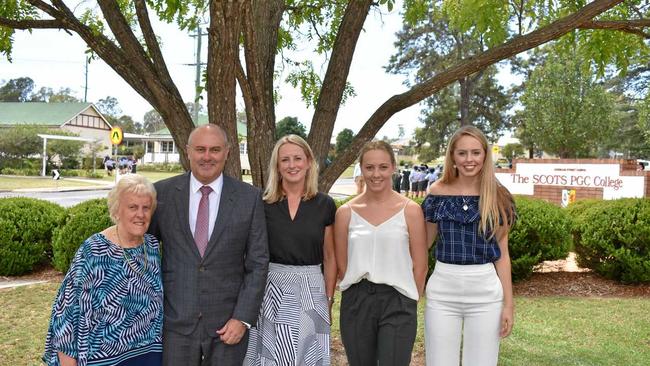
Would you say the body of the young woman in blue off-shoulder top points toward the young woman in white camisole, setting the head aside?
no

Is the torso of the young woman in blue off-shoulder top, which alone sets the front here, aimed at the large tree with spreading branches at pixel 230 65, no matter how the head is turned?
no

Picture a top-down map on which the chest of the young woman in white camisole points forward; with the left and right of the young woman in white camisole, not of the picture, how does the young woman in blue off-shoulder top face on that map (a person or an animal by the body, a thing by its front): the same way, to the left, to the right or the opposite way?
the same way

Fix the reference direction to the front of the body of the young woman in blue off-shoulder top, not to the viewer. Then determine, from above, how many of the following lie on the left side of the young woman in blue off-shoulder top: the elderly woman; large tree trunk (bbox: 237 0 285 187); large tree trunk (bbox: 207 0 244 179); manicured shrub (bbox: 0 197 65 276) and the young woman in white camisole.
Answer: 0

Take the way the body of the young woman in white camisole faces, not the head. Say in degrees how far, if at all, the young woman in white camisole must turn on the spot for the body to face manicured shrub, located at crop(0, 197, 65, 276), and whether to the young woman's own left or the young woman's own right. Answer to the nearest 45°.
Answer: approximately 135° to the young woman's own right

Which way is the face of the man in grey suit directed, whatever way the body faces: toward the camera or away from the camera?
toward the camera

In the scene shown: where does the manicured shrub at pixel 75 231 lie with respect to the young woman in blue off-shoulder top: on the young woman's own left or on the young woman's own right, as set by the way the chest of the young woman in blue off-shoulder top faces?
on the young woman's own right

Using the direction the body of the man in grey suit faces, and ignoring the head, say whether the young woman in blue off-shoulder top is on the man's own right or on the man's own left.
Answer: on the man's own left

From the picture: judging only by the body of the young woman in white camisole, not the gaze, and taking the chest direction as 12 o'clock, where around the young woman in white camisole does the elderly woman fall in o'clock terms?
The elderly woman is roughly at 2 o'clock from the young woman in white camisole.

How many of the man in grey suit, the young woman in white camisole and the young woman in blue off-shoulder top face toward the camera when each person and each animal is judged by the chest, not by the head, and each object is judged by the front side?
3

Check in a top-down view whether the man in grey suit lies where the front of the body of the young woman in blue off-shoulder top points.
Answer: no

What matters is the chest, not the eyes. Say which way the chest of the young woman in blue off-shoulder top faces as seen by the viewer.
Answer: toward the camera

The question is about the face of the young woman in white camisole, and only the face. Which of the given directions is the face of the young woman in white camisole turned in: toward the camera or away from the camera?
toward the camera

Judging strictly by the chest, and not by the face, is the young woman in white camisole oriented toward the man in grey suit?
no

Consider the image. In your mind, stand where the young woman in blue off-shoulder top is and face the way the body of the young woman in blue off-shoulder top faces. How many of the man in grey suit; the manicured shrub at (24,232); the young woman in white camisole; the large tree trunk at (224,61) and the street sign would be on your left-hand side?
0

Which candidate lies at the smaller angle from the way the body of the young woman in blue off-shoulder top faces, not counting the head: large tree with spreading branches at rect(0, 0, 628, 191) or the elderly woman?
the elderly woman

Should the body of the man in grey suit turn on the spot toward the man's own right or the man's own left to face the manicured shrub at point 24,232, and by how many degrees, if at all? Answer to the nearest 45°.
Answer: approximately 135° to the man's own right

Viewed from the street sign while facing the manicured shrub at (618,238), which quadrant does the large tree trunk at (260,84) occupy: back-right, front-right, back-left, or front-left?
front-right

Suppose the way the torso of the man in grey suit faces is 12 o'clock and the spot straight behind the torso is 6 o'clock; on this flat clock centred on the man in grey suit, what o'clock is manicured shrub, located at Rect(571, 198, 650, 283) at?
The manicured shrub is roughly at 8 o'clock from the man in grey suit.

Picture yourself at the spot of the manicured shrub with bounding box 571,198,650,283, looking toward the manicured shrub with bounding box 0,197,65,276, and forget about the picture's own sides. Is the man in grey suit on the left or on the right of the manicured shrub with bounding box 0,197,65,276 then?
left
